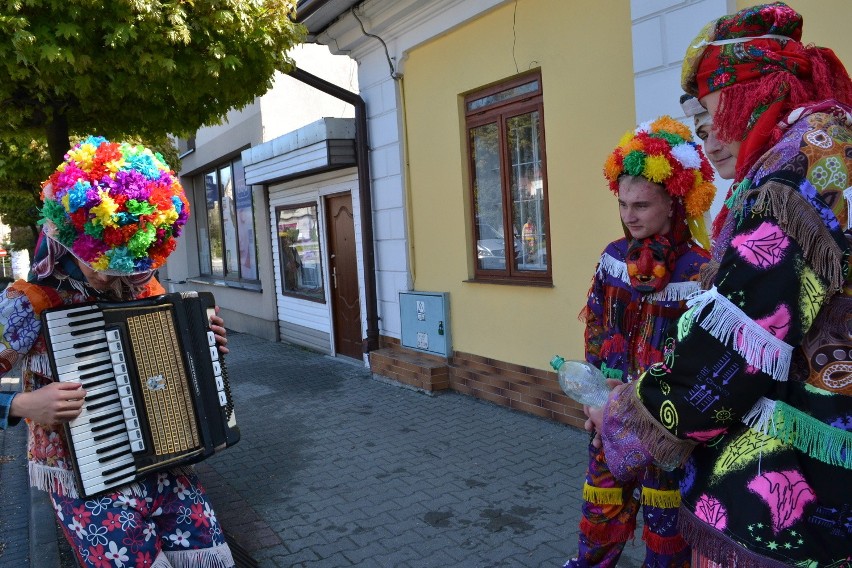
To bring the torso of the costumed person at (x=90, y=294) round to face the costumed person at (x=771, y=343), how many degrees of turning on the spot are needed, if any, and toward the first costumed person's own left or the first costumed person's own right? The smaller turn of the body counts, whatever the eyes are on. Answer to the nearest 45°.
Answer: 0° — they already face them

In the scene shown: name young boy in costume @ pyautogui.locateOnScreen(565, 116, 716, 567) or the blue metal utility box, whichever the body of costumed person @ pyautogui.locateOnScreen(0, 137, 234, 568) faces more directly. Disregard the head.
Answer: the young boy in costume

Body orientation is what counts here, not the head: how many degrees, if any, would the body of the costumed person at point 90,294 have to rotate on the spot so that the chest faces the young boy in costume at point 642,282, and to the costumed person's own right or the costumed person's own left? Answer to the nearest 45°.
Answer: approximately 45° to the costumed person's own left

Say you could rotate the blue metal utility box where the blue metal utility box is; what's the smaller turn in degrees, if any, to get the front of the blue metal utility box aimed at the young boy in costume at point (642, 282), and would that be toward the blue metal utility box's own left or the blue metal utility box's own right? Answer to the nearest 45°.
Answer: approximately 45° to the blue metal utility box's own left

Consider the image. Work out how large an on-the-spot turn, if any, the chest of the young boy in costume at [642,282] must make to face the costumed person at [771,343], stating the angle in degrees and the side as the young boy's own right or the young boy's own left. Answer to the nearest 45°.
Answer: approximately 45° to the young boy's own left

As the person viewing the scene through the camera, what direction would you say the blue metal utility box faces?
facing the viewer and to the left of the viewer

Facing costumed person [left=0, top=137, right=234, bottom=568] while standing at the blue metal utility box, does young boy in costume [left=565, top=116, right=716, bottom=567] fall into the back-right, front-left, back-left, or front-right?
front-left

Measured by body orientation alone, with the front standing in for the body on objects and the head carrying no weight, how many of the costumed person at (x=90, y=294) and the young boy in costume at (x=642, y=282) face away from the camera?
0

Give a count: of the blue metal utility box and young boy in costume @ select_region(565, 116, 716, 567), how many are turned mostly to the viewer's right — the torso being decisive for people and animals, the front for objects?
0

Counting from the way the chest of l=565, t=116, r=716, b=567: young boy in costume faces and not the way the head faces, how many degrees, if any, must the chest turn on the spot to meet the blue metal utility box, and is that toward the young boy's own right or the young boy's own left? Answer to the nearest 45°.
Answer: approximately 90° to the young boy's own right

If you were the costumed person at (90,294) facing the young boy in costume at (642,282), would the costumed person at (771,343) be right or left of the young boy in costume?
right

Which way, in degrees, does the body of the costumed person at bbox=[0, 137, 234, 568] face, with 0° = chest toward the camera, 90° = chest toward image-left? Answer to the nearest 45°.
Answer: approximately 315°

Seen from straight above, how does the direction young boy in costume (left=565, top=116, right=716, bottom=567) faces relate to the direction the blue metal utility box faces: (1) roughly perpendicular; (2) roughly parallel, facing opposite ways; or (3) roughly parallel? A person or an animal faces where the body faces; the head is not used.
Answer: roughly parallel

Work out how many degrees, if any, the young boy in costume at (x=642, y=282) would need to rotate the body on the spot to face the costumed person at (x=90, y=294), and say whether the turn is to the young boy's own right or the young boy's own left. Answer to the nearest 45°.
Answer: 0° — they already face them

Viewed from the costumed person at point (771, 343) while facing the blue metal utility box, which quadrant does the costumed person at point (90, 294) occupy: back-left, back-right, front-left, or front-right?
front-left

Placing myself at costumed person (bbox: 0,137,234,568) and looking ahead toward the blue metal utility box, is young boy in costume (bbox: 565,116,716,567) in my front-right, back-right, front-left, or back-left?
front-right
